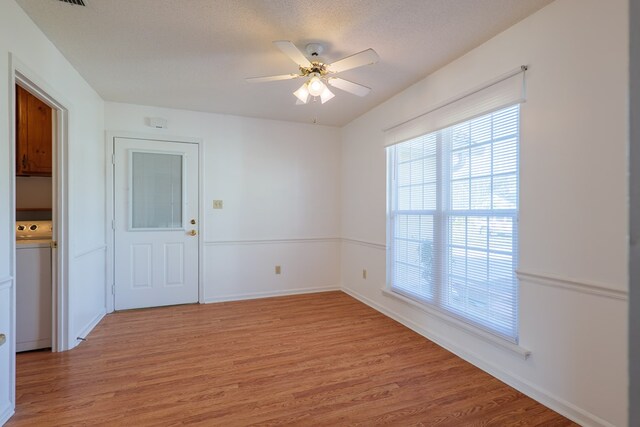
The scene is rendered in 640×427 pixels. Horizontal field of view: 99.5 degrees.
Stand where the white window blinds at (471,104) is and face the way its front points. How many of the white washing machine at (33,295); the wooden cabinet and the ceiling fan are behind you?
0

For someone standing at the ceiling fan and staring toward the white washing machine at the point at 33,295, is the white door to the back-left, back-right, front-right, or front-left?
front-right

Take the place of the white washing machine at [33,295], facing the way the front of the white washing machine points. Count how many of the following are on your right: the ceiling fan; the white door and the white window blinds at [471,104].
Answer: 0

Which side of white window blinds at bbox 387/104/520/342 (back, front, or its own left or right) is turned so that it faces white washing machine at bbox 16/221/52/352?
front

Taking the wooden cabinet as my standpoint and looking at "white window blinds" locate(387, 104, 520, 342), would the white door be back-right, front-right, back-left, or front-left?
front-left

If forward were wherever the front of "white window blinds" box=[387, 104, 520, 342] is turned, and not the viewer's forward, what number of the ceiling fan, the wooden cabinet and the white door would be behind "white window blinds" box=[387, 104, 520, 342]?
0

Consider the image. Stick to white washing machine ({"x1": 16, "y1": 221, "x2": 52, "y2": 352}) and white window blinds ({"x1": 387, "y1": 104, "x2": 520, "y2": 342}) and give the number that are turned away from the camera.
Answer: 0

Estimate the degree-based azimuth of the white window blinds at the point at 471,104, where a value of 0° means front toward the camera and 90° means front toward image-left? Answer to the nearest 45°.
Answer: approximately 45°

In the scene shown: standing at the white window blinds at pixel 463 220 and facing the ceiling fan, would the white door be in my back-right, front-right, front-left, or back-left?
front-right

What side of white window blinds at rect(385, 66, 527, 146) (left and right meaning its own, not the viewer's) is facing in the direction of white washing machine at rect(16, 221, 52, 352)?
front

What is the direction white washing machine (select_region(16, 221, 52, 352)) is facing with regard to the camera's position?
facing the viewer

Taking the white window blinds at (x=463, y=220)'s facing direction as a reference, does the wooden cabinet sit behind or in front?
in front

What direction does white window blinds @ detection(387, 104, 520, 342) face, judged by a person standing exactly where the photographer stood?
facing the viewer and to the left of the viewer

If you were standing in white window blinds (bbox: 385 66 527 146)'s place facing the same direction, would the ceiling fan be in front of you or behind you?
in front

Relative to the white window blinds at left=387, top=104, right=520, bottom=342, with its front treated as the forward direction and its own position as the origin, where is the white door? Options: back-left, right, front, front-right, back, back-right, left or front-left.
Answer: front-right

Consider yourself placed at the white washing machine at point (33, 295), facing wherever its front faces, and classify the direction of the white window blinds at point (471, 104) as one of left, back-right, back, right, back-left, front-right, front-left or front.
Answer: front-left

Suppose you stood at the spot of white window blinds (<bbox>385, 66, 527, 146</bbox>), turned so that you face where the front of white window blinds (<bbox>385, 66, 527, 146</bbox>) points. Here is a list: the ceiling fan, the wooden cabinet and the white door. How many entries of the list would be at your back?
0
